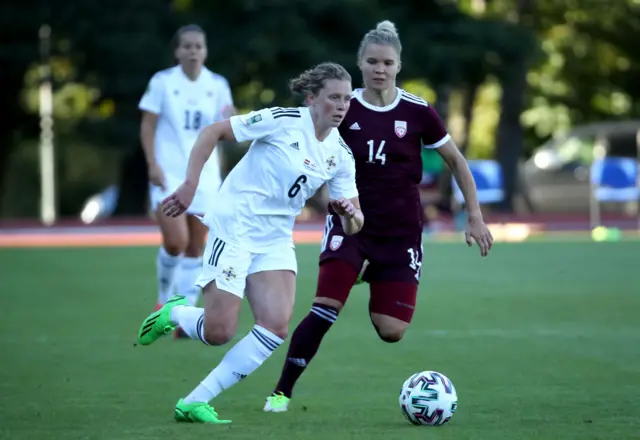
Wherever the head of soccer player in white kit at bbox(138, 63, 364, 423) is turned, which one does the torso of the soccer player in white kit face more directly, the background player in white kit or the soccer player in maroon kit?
the soccer player in maroon kit

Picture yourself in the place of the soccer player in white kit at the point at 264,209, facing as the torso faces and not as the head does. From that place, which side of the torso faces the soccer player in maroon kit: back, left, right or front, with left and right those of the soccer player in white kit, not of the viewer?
left

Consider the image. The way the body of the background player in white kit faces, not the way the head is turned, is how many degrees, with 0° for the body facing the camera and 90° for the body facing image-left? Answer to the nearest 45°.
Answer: approximately 0°

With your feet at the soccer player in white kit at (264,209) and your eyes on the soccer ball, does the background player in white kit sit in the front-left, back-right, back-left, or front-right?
back-left

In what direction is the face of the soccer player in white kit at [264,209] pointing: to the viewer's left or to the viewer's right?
to the viewer's right

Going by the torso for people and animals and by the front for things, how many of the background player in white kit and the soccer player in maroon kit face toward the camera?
2
